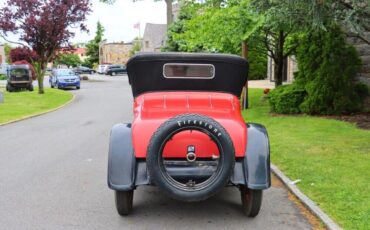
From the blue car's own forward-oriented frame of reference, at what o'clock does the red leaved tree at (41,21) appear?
The red leaved tree is roughly at 2 o'clock from the blue car.

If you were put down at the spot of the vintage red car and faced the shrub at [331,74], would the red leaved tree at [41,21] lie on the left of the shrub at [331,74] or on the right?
left

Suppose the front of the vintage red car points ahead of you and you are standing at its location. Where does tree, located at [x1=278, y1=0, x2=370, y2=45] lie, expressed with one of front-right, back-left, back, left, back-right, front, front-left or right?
front-right

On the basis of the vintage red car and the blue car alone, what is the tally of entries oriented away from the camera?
1

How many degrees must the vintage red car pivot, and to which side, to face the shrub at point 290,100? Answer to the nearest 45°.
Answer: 0° — it already faces it

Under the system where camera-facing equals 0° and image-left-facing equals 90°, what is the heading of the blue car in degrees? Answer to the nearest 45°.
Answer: approximately 315°

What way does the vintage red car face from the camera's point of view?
away from the camera

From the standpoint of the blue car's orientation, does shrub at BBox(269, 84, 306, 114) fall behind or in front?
in front

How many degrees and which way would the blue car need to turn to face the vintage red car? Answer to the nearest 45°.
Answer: approximately 45° to its right

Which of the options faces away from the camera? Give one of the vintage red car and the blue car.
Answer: the vintage red car

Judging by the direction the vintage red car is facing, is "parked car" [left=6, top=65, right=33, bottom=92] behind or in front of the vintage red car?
in front

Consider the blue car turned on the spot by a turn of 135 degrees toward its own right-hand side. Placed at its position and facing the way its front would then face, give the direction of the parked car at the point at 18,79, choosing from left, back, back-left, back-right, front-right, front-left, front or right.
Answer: front-left
